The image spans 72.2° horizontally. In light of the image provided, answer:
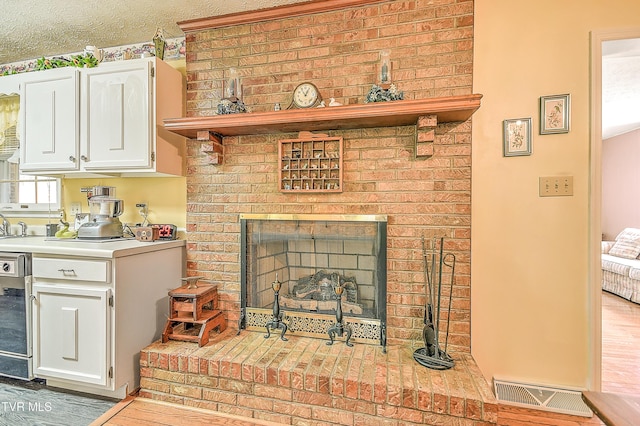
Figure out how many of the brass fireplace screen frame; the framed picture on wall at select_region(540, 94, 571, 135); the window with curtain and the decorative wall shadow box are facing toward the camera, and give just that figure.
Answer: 4

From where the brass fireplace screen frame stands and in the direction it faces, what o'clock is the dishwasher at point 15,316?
The dishwasher is roughly at 3 o'clock from the brass fireplace screen frame.

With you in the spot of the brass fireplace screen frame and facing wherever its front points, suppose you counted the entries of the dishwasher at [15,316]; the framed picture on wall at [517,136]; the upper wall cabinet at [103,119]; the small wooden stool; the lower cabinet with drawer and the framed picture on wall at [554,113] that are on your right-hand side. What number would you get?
4

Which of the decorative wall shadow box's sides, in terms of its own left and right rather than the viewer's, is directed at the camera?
front

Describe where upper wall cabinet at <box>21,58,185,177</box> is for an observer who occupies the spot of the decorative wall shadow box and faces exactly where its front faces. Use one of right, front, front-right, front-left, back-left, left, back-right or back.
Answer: right

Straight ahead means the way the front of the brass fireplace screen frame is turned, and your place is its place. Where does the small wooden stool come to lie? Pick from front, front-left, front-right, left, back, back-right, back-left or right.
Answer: right

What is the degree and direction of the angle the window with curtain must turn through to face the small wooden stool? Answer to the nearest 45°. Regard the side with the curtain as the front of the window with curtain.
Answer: approximately 45° to its left

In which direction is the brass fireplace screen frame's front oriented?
toward the camera

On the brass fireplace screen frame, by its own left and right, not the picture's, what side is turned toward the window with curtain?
right

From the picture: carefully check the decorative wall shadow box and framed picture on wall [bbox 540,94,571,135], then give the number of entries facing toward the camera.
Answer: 2

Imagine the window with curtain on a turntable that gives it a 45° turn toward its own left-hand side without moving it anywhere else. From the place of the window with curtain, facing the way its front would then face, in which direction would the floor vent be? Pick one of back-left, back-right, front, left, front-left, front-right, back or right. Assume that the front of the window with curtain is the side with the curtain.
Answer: front

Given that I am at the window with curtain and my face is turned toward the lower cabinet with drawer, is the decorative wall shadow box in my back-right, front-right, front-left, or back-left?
front-left

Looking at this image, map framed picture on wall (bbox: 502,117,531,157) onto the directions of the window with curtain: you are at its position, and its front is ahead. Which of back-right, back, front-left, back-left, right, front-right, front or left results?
front-left
